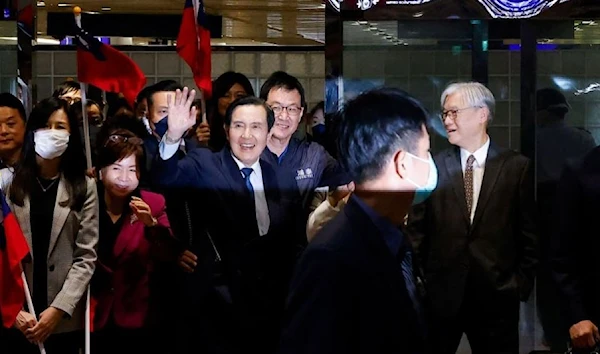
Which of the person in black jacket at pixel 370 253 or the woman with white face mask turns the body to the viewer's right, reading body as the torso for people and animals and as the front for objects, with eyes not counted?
the person in black jacket

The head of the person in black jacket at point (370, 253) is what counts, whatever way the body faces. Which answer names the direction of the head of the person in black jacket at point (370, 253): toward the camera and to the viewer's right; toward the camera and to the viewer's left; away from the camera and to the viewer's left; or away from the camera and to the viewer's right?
away from the camera and to the viewer's right

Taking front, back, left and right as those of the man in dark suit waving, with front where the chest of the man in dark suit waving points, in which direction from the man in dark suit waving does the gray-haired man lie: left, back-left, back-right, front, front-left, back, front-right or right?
left

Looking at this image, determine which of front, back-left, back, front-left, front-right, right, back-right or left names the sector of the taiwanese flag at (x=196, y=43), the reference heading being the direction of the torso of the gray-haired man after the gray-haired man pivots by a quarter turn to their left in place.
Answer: back-right

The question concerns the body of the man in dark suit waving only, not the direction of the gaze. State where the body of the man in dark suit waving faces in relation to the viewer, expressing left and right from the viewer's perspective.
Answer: facing the viewer

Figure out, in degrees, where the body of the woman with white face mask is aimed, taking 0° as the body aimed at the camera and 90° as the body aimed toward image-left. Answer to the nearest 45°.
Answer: approximately 45°

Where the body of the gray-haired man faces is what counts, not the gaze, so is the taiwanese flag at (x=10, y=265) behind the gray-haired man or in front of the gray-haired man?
in front
